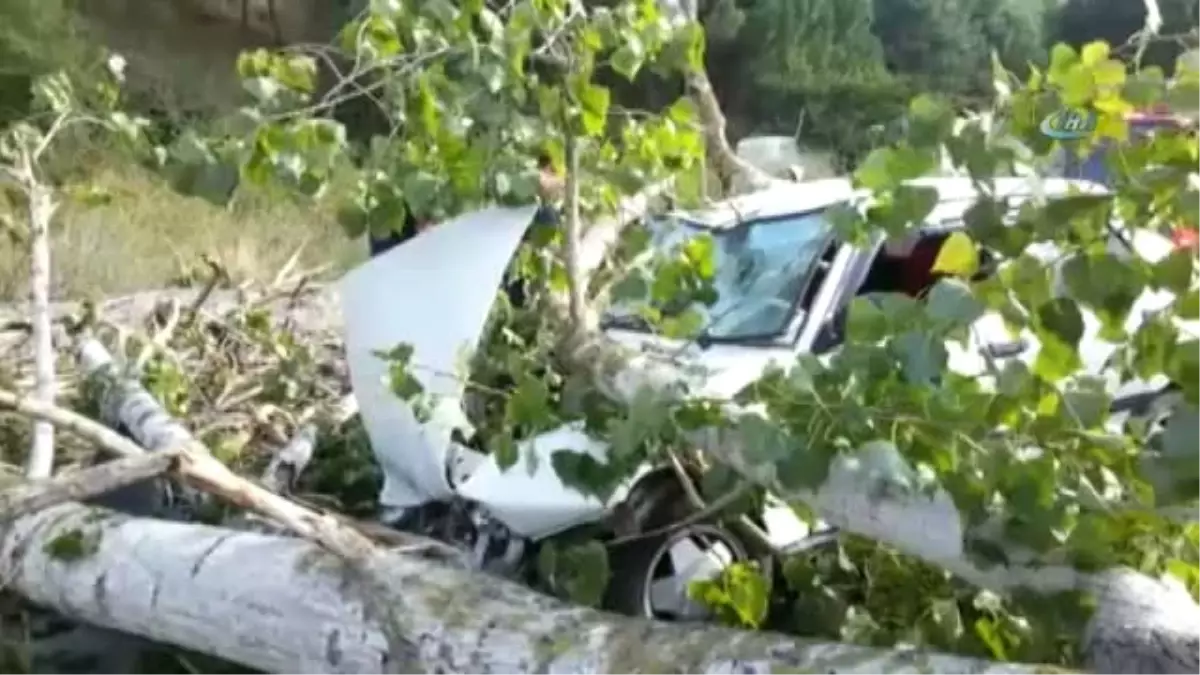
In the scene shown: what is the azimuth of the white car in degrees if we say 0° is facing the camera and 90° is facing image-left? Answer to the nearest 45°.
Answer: approximately 45°

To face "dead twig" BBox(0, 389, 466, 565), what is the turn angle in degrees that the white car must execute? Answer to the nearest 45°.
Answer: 0° — it already faces it

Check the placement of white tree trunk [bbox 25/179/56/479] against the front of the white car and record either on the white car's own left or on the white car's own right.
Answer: on the white car's own right
